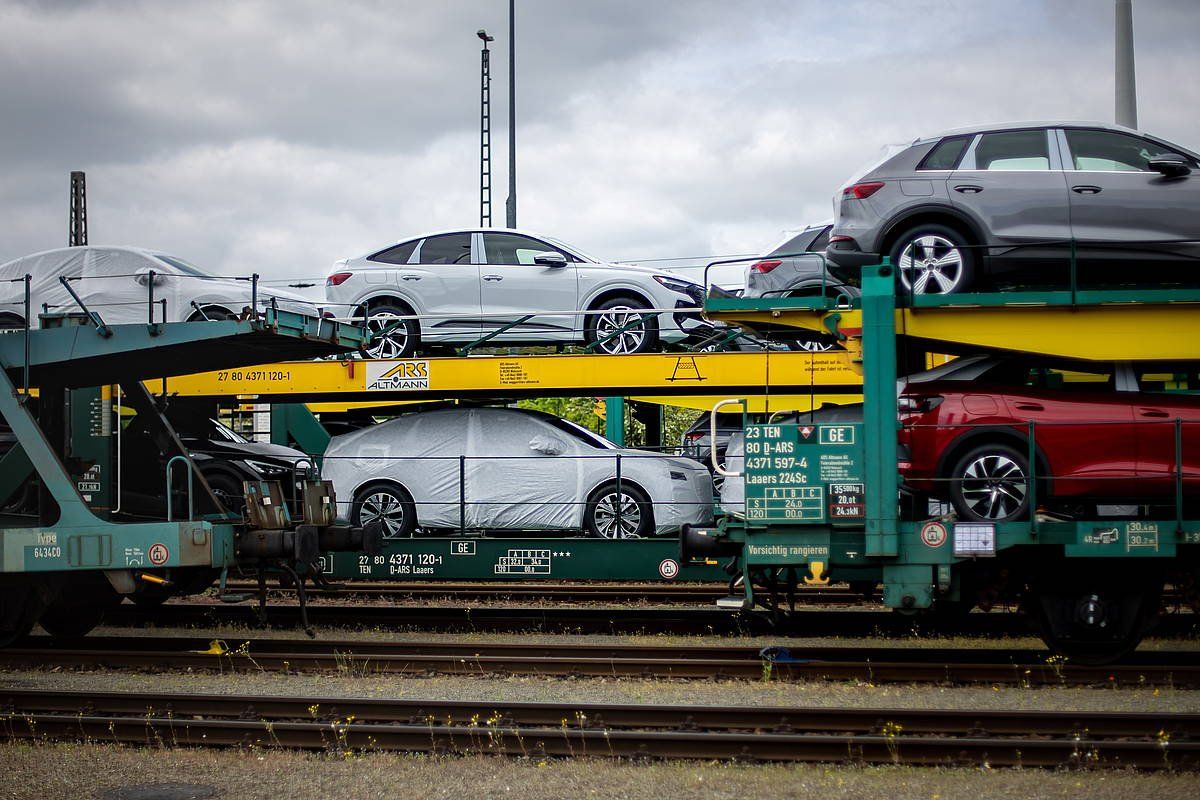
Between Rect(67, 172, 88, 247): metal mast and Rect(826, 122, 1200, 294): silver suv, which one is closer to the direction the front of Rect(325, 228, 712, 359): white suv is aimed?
the silver suv

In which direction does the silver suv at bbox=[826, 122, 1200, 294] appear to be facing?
to the viewer's right

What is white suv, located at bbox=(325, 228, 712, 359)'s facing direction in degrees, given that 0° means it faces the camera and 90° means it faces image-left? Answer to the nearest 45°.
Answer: approximately 270°

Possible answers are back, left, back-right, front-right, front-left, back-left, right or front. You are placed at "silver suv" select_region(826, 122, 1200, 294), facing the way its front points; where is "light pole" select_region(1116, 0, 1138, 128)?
left

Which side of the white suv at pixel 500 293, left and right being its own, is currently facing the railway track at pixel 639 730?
right

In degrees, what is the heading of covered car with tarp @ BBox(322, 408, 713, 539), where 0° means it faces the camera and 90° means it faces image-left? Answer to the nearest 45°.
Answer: approximately 270°

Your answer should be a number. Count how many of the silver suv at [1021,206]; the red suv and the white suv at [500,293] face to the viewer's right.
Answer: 3

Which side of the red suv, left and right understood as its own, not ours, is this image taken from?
right

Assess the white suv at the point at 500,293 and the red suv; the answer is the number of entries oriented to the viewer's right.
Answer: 2

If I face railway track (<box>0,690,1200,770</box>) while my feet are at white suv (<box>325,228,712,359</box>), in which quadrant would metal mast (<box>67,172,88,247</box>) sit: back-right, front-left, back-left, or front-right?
back-right

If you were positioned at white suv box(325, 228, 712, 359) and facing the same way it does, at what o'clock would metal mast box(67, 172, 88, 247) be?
The metal mast is roughly at 8 o'clock from the white suv.
